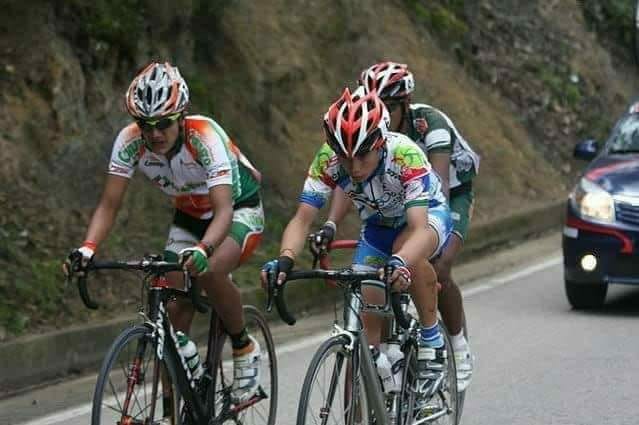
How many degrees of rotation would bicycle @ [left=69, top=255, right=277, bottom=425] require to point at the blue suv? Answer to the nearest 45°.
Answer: approximately 180°

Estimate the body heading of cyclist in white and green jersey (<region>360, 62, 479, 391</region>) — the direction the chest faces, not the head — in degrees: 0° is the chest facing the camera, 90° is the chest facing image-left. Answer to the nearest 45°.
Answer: approximately 45°

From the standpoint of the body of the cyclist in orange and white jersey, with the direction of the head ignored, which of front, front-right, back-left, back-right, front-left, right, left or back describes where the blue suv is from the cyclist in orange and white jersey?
back

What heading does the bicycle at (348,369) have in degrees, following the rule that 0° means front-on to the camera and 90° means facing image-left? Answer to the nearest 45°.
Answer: approximately 45°

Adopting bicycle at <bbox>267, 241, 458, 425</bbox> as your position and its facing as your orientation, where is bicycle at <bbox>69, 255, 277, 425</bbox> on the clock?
bicycle at <bbox>69, 255, 277, 425</bbox> is roughly at 2 o'clock from bicycle at <bbox>267, 241, 458, 425</bbox>.

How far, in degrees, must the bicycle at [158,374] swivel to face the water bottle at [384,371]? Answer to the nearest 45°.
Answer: approximately 135° to its left

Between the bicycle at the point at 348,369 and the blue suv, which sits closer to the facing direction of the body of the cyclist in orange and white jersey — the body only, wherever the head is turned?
the bicycle

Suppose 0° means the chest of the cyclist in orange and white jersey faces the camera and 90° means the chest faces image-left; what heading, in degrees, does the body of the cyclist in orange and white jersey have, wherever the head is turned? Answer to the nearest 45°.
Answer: approximately 45°
